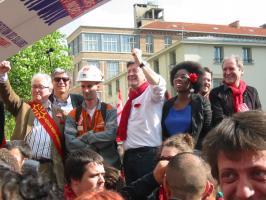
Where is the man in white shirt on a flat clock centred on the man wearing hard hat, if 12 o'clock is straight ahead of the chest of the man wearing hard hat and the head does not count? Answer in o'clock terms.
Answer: The man in white shirt is roughly at 10 o'clock from the man wearing hard hat.

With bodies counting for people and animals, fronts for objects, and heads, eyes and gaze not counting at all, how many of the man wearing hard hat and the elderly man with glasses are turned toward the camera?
2

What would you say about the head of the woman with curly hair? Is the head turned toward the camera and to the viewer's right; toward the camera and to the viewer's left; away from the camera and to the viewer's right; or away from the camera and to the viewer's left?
toward the camera and to the viewer's left

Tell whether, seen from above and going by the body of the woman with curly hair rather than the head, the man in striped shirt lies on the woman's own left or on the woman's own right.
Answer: on the woman's own right

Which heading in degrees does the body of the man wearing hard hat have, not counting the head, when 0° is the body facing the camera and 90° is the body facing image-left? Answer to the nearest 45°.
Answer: approximately 0°

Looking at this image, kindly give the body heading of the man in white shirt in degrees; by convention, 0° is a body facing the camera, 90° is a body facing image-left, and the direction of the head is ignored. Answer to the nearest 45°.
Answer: approximately 45°

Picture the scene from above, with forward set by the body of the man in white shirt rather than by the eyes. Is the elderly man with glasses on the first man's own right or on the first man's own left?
on the first man's own right
